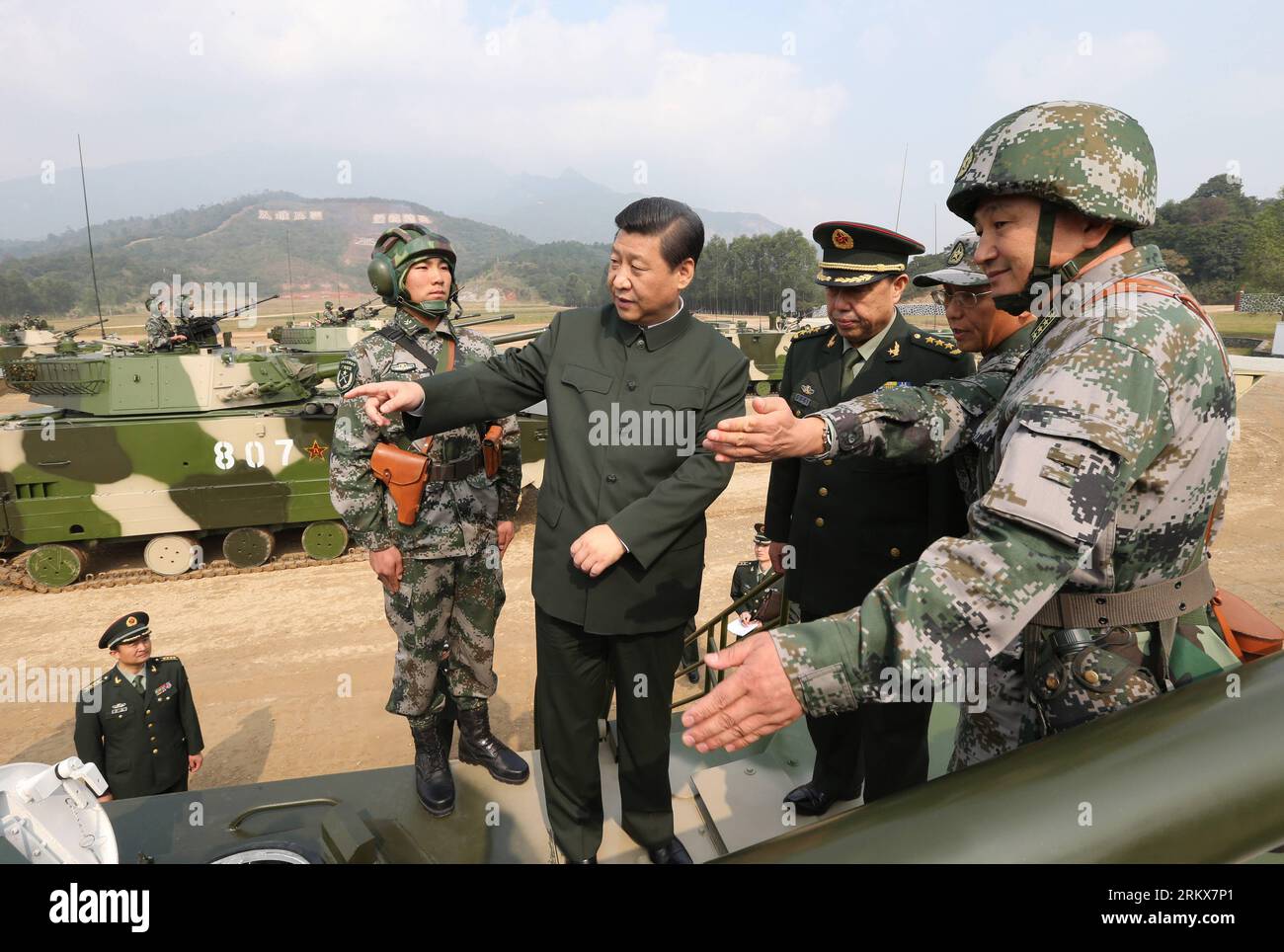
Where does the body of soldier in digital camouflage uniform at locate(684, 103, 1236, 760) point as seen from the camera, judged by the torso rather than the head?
to the viewer's left

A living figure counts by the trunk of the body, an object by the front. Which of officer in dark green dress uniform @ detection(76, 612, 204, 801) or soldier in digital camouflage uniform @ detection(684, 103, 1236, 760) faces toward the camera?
the officer in dark green dress uniform

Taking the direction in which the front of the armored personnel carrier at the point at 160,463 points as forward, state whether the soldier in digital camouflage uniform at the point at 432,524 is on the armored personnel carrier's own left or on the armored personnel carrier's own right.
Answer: on the armored personnel carrier's own right

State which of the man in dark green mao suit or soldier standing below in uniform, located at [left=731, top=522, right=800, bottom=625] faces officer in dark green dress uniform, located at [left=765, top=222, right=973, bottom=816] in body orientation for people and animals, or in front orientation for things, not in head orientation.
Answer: the soldier standing below in uniform

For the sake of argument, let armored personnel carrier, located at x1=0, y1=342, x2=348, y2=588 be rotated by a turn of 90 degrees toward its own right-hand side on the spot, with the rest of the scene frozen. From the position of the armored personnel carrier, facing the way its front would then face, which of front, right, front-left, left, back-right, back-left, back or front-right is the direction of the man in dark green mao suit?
front

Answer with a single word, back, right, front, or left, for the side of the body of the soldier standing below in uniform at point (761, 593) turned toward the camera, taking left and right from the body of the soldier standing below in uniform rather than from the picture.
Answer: front

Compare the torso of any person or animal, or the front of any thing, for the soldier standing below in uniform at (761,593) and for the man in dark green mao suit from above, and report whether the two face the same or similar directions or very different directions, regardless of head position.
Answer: same or similar directions

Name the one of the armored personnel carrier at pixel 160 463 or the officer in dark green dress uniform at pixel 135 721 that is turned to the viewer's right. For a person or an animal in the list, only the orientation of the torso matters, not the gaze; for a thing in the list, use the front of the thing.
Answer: the armored personnel carrier

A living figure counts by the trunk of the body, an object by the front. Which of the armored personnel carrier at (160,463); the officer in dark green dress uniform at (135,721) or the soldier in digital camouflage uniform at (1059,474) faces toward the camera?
the officer in dark green dress uniform

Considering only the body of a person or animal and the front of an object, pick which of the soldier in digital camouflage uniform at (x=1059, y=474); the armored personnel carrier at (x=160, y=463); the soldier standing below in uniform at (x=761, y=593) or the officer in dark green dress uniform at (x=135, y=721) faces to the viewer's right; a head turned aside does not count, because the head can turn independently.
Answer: the armored personnel carrier

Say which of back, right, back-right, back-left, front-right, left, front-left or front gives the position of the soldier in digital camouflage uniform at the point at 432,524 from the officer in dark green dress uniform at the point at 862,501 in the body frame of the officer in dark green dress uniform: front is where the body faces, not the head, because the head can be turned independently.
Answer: front-right

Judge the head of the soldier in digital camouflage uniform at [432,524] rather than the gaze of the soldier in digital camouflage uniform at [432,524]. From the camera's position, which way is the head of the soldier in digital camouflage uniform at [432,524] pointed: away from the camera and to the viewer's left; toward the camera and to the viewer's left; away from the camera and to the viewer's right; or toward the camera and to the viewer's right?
toward the camera and to the viewer's right

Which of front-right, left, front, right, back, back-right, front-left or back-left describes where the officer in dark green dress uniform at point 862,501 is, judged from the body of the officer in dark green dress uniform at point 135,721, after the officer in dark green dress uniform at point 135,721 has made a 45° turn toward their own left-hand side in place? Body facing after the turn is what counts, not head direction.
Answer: front

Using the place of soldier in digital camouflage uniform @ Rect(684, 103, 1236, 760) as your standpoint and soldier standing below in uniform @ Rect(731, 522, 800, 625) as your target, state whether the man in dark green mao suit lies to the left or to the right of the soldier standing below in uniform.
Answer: left

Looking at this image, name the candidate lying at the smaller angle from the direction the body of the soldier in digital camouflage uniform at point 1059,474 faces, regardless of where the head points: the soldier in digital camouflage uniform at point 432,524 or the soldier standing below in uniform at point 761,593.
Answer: the soldier in digital camouflage uniform

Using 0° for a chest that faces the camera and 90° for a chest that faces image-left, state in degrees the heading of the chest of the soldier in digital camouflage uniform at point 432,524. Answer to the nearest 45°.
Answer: approximately 315°

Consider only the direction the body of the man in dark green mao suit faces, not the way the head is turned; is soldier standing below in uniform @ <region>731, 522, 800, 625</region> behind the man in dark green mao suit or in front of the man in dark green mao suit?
behind

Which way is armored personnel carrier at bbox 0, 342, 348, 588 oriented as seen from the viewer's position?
to the viewer's right

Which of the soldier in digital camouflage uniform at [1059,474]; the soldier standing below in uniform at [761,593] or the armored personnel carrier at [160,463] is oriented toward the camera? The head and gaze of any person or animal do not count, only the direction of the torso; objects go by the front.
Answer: the soldier standing below in uniform
